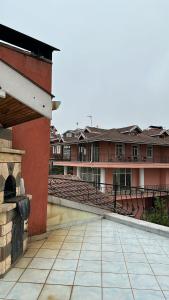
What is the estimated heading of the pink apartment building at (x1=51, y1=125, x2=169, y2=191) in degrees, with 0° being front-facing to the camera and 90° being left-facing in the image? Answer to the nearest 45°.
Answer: approximately 0°
